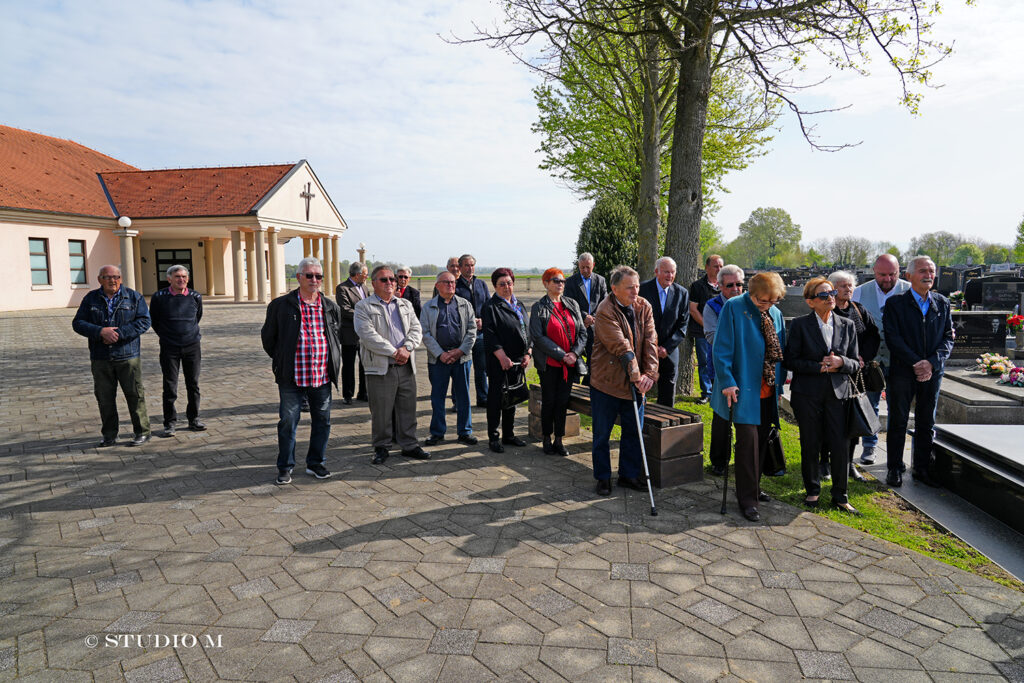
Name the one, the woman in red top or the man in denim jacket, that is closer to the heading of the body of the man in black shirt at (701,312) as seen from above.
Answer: the woman in red top

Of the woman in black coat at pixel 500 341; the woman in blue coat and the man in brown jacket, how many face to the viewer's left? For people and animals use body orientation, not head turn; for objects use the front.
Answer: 0

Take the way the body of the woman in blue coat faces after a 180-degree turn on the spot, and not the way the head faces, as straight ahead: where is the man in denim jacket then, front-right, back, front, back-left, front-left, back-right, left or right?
front-left

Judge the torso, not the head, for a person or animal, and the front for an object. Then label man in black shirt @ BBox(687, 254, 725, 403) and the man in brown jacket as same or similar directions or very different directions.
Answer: same or similar directions

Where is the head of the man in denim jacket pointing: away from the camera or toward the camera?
toward the camera

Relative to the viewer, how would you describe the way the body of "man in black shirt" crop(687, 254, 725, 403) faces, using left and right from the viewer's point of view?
facing the viewer and to the right of the viewer

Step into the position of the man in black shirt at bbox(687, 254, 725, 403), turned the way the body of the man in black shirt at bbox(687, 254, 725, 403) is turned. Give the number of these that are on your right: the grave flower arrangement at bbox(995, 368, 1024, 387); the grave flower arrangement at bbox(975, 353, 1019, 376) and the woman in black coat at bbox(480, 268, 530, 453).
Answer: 1

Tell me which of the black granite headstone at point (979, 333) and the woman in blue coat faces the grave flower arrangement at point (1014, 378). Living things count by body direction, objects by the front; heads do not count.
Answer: the black granite headstone

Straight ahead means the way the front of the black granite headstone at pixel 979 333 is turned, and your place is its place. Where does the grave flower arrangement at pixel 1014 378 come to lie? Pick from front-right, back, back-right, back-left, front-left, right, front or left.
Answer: front

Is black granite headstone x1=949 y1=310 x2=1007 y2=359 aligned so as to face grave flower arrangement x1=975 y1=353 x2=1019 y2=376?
yes

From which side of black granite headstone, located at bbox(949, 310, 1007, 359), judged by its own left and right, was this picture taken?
front

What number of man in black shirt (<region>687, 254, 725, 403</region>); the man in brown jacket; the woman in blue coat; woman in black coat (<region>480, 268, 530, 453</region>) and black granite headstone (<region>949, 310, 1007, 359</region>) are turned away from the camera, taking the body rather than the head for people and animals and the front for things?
0

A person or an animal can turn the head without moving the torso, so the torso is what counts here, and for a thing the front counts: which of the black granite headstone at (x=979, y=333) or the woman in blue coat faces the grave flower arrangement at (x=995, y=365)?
the black granite headstone

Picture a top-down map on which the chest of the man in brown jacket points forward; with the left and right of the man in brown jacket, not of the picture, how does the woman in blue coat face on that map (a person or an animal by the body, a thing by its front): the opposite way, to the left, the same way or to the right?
the same way

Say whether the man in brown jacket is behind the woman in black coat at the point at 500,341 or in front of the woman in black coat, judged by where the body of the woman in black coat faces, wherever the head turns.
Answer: in front

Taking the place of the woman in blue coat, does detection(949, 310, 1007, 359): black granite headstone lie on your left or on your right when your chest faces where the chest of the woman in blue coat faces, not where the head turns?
on your left

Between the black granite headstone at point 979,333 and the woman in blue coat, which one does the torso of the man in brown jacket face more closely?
the woman in blue coat

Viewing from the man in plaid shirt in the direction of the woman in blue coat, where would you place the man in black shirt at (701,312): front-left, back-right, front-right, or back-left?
front-left

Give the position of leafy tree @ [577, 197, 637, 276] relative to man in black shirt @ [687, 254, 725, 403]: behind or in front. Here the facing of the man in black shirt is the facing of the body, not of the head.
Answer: behind

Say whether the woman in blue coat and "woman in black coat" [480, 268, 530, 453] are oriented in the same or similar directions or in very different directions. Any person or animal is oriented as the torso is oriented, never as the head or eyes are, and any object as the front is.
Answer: same or similar directions

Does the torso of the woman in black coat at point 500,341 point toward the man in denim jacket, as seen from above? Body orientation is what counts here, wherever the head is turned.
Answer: no
